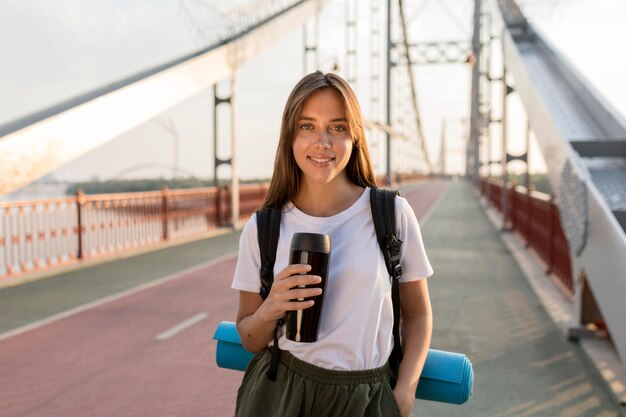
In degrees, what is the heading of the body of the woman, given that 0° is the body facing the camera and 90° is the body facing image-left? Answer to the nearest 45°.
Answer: approximately 0°
